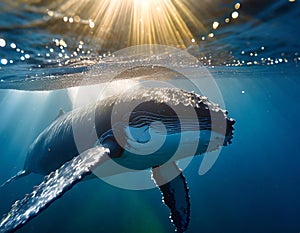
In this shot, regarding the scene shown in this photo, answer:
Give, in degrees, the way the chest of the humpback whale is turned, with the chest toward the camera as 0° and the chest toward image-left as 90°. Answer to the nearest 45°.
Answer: approximately 315°
